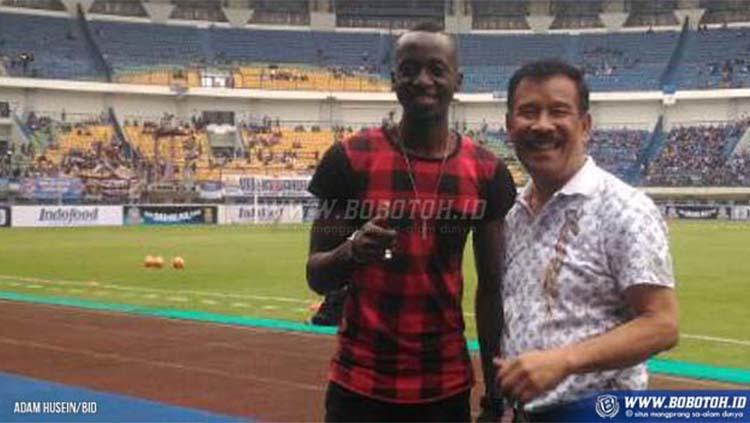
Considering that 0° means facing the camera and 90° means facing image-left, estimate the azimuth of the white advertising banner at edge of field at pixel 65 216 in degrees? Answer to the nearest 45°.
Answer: approximately 0°

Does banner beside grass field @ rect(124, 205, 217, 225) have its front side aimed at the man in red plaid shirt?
yes

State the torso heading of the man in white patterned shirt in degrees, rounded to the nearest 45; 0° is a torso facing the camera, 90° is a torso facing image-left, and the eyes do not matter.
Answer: approximately 45°

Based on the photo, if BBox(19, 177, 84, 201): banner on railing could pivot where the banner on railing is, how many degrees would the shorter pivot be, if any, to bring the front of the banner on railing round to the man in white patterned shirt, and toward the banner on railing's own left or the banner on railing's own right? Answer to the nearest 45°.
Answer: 0° — it already faces them

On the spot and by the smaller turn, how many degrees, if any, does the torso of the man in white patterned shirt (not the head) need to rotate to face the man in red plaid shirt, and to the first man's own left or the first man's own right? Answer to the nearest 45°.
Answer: approximately 90° to the first man's own right

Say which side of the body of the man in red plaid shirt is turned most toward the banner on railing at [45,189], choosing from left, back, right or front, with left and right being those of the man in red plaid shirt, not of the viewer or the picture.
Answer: back

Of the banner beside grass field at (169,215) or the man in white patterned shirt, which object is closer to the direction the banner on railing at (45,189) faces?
the man in white patterned shirt

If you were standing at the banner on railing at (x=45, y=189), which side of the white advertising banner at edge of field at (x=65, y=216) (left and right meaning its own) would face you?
back

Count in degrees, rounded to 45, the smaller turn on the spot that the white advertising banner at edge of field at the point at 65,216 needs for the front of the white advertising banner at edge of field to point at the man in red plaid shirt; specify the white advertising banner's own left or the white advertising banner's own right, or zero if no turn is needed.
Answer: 0° — it already faces them

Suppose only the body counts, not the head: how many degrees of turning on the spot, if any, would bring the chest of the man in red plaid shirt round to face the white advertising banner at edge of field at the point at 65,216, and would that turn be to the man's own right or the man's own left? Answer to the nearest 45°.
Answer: approximately 180°
